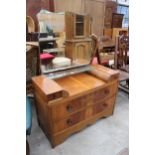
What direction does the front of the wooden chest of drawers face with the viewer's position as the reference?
facing the viewer and to the right of the viewer

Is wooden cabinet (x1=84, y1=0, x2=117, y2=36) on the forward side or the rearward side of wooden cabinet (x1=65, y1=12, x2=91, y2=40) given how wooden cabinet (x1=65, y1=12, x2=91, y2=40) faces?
on the rearward side

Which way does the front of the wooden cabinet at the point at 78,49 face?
toward the camera

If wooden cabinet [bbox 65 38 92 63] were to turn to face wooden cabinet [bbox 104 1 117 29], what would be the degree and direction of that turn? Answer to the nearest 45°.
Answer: approximately 180°

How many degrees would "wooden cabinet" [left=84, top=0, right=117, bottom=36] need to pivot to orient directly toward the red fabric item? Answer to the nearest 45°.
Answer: approximately 45° to its right

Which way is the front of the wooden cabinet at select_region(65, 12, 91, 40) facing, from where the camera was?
facing the viewer

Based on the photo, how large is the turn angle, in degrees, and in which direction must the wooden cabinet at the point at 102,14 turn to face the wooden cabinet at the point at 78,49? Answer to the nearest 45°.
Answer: approximately 45° to its right
